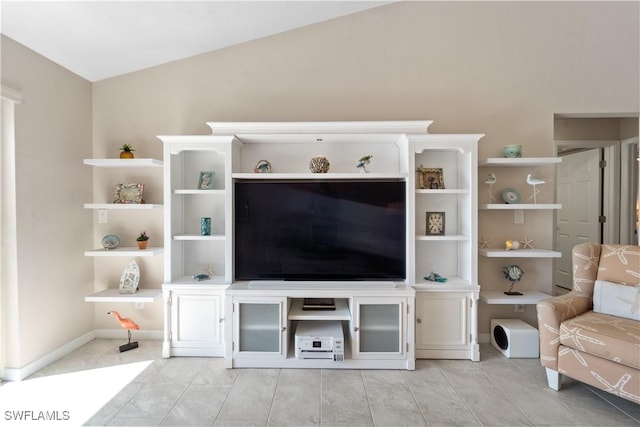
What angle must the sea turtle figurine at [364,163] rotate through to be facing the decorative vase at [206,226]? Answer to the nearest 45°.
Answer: approximately 180°

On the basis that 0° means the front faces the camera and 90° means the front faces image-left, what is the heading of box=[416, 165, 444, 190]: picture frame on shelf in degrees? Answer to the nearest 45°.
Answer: approximately 0°

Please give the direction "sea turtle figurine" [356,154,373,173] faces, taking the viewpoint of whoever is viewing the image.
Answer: facing to the right of the viewer

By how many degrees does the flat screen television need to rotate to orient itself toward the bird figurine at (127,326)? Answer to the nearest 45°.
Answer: approximately 90° to its right

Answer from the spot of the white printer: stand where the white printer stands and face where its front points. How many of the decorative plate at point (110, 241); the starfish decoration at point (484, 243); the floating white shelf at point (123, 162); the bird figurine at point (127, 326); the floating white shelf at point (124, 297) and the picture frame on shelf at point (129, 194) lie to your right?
5

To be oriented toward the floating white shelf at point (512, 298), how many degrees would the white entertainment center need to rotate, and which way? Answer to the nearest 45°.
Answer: approximately 90° to its left
